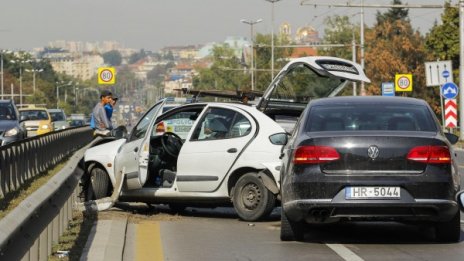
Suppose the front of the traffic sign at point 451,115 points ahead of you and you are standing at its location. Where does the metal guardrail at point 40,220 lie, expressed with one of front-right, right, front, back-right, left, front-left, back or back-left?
front

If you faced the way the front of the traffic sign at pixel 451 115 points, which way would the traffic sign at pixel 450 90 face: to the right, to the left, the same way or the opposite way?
the same way

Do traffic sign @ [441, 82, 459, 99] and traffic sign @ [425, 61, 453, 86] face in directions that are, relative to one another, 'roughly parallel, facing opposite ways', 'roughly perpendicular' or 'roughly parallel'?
roughly parallel

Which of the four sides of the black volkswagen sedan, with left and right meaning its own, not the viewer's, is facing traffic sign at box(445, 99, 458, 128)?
front

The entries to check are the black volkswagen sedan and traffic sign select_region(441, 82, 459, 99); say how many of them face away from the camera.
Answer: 1

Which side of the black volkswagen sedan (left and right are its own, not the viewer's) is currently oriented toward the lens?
back

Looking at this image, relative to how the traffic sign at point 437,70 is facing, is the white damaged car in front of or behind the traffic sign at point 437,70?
in front

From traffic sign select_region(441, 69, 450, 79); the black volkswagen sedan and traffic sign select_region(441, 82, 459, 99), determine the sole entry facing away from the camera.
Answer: the black volkswagen sedan

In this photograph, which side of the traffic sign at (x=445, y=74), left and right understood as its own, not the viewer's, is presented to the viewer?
front

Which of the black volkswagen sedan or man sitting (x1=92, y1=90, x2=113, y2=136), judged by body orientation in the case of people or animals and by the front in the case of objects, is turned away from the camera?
the black volkswagen sedan

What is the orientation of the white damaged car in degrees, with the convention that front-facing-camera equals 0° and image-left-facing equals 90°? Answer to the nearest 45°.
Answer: approximately 135°

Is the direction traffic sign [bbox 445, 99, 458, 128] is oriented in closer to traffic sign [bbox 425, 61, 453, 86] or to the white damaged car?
the white damaged car

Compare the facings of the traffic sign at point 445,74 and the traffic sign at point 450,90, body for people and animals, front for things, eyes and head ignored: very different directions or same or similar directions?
same or similar directions

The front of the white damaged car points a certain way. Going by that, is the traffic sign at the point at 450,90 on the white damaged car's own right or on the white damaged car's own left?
on the white damaged car's own right

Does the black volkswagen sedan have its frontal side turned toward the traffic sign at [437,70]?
yes

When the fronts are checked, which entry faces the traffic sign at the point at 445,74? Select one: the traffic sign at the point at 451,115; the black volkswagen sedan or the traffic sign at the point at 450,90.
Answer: the black volkswagen sedan

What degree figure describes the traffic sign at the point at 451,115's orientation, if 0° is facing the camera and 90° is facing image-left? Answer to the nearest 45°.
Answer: approximately 0°

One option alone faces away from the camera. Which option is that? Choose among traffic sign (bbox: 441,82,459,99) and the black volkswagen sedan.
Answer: the black volkswagen sedan
